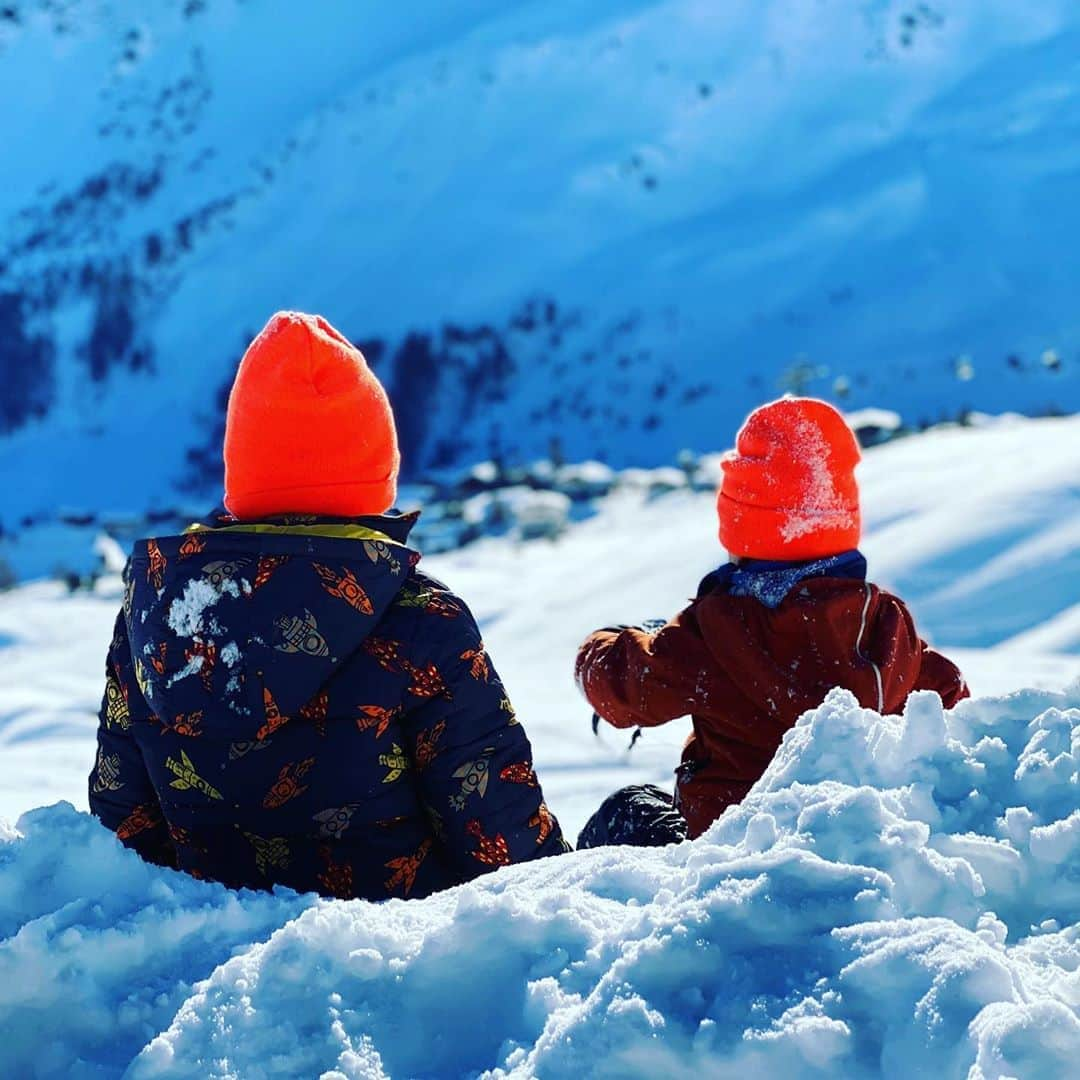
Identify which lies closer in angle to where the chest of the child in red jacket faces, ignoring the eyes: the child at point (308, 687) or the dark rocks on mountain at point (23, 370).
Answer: the dark rocks on mountain

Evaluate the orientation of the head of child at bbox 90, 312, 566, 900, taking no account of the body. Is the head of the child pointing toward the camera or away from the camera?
away from the camera

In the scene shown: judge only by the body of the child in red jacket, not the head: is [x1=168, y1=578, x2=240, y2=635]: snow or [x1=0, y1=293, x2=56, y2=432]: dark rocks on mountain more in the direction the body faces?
the dark rocks on mountain

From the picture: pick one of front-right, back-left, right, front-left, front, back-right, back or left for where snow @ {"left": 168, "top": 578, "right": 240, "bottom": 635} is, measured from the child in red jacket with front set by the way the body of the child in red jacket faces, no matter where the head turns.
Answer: back-left

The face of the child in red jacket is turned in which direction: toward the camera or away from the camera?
away from the camera

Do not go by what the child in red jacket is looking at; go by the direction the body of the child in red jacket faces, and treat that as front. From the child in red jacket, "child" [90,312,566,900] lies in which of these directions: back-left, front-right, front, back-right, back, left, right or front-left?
back-left

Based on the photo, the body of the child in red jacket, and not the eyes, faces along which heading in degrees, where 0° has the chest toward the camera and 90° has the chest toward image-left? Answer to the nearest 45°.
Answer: approximately 180°
